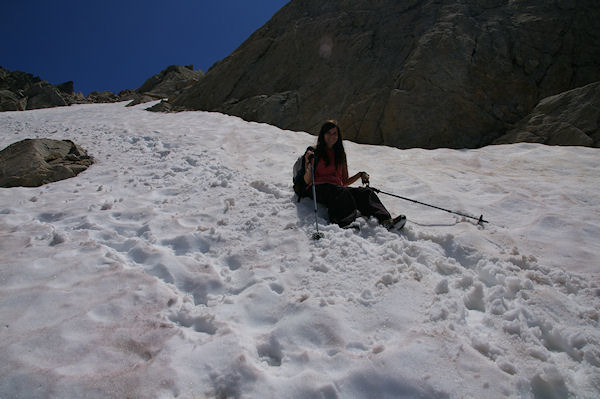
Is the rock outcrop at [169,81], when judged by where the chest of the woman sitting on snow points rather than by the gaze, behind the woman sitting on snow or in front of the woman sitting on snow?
behind

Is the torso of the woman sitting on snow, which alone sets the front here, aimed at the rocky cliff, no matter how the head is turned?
no

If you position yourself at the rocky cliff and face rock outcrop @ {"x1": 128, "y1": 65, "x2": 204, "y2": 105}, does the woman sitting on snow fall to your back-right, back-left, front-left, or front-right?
back-left

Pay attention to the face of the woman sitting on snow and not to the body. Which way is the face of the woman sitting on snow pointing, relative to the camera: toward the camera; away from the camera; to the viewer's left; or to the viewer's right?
toward the camera

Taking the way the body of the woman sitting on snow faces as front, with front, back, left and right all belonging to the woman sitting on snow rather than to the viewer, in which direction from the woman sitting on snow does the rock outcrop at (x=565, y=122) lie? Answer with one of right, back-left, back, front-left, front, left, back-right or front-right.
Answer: left

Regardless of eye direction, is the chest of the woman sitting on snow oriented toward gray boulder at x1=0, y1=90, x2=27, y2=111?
no

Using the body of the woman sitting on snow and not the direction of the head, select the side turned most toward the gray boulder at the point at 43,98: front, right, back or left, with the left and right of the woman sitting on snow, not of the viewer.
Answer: back

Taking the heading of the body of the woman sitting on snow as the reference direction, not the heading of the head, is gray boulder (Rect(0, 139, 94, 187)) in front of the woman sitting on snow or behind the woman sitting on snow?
behind

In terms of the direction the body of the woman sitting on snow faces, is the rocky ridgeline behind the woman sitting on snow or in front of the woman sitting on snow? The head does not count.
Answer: behind

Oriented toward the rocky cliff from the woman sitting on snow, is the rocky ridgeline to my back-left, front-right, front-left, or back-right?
front-left
